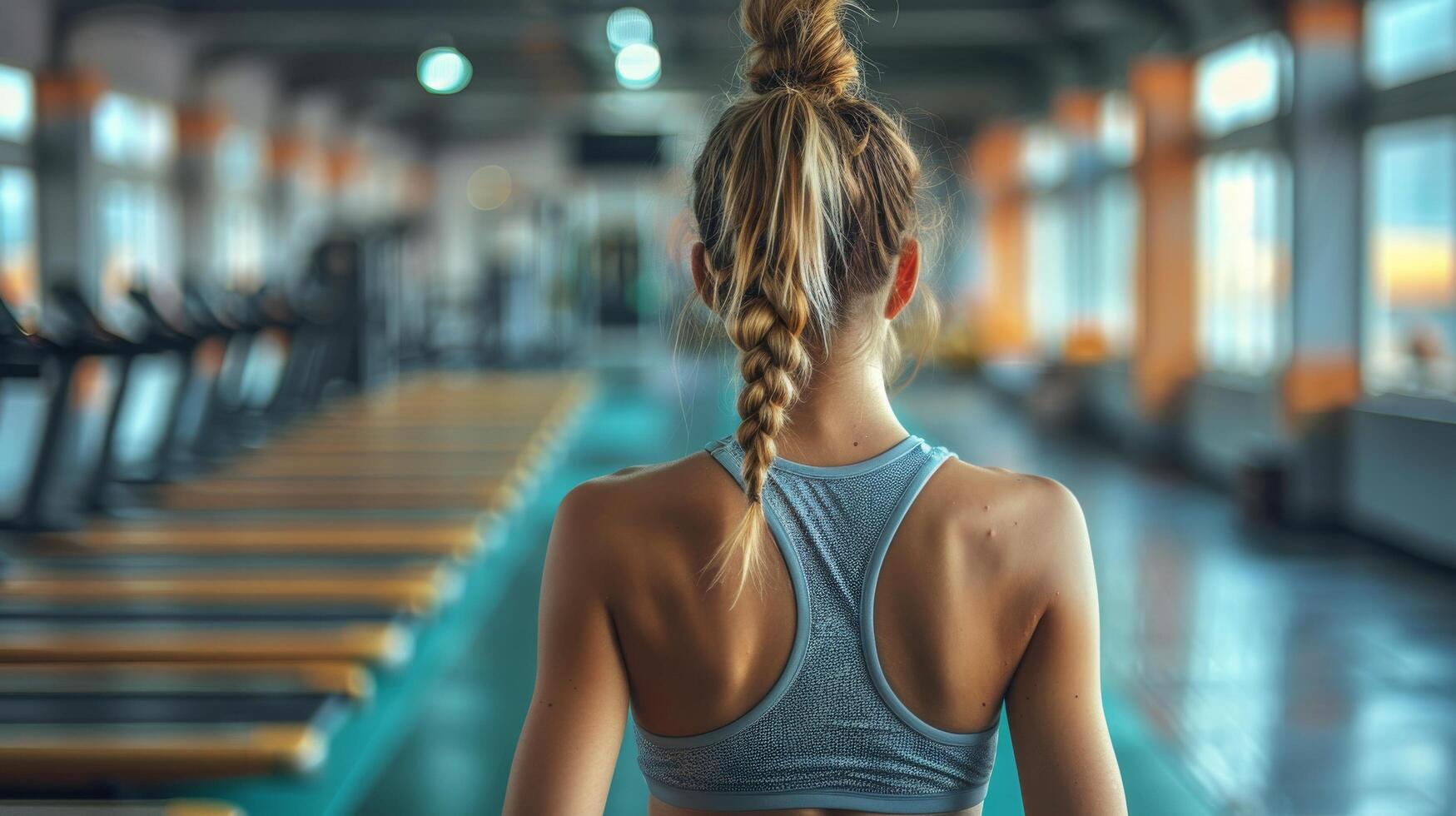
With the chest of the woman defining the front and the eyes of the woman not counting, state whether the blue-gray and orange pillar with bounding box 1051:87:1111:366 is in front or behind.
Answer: in front

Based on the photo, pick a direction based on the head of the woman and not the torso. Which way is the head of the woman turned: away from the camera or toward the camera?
away from the camera

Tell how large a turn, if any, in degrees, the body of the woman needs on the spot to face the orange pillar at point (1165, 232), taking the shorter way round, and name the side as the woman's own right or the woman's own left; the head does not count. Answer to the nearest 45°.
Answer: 0° — they already face it

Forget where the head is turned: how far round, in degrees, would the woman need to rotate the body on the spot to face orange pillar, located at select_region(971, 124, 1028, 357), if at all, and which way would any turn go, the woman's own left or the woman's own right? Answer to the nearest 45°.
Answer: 0° — they already face it

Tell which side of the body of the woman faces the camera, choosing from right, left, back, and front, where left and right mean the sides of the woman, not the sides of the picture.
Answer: back

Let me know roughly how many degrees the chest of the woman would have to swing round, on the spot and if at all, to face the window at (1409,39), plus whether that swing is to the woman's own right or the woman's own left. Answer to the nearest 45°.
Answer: approximately 45° to the woman's own right

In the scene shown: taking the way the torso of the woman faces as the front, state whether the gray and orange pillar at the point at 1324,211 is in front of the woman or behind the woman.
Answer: in front

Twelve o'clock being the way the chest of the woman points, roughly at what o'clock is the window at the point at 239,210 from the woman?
The window is roughly at 11 o'clock from the woman.

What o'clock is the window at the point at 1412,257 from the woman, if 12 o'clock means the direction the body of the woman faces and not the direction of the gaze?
The window is roughly at 1 o'clock from the woman.

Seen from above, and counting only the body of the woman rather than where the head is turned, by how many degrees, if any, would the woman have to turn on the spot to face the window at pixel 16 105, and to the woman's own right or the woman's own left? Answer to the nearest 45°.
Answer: approximately 45° to the woman's own left
